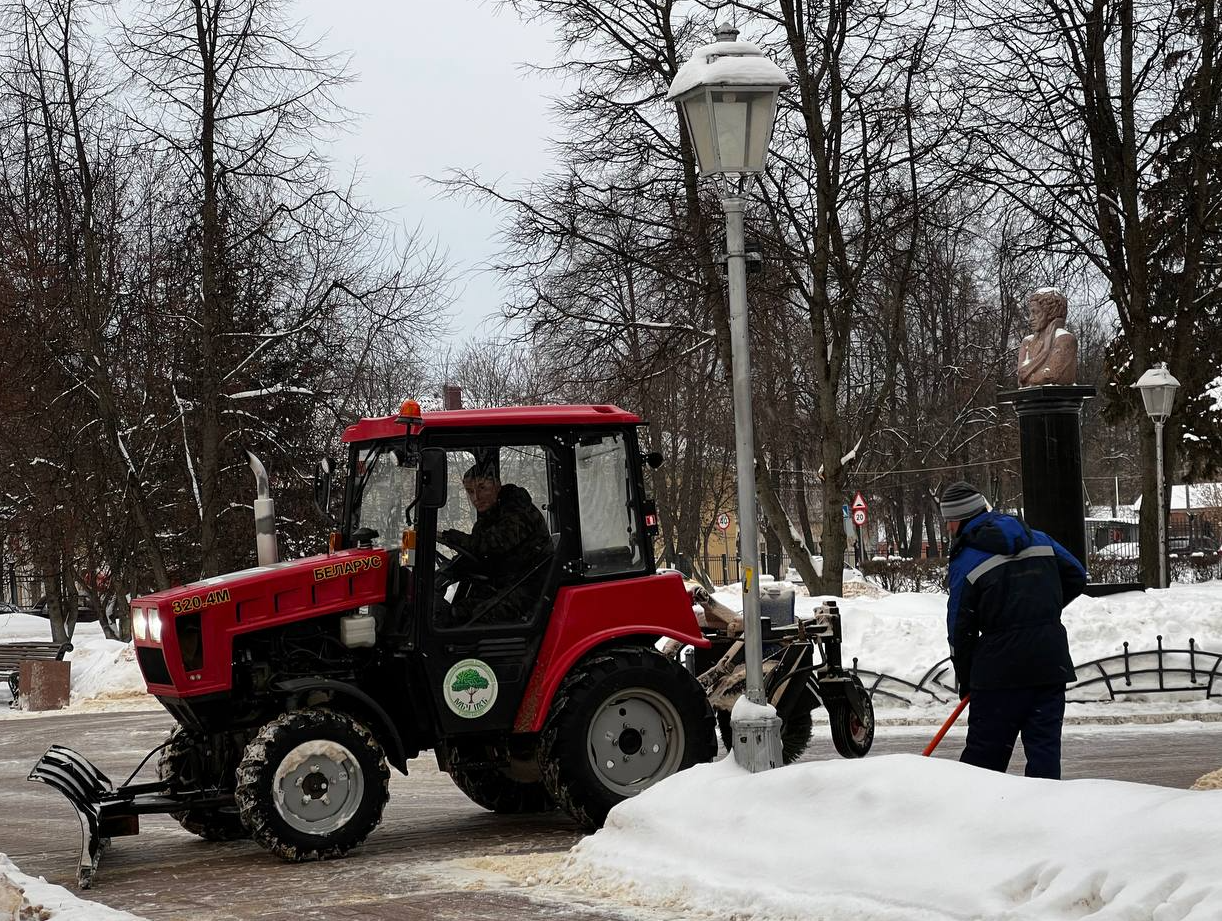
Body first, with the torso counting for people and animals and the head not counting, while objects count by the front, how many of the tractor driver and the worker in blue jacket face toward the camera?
0

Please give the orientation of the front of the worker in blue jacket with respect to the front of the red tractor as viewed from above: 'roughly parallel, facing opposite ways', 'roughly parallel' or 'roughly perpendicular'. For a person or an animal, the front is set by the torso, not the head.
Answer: roughly perpendicular

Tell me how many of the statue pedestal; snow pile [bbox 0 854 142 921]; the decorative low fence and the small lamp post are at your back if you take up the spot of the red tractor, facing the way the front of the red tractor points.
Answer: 3

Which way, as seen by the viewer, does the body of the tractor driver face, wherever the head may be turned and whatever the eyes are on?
to the viewer's left

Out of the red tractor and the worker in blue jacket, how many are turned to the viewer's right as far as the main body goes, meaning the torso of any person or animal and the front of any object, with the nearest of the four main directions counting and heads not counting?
0

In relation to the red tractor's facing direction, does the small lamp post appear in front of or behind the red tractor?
behind

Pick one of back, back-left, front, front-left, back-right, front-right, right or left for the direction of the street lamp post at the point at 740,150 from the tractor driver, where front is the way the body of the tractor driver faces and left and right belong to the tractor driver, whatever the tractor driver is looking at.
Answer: back-left

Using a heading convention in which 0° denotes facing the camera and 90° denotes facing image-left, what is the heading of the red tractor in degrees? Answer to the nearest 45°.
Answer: approximately 45°

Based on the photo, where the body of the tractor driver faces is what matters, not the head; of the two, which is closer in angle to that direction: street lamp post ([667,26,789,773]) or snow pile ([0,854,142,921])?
the snow pile

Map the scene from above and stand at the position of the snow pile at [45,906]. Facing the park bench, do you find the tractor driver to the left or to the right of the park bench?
right

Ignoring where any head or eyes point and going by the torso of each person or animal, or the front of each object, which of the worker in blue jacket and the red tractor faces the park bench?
the worker in blue jacket

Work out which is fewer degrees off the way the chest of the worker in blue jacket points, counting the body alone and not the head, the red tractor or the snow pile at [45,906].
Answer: the red tractor

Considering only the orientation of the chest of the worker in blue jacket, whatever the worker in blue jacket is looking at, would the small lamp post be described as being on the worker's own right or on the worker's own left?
on the worker's own right

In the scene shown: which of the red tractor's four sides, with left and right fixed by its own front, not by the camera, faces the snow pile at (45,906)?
front

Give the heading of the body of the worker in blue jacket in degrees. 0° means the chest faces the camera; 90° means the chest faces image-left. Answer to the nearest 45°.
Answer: approximately 135°
